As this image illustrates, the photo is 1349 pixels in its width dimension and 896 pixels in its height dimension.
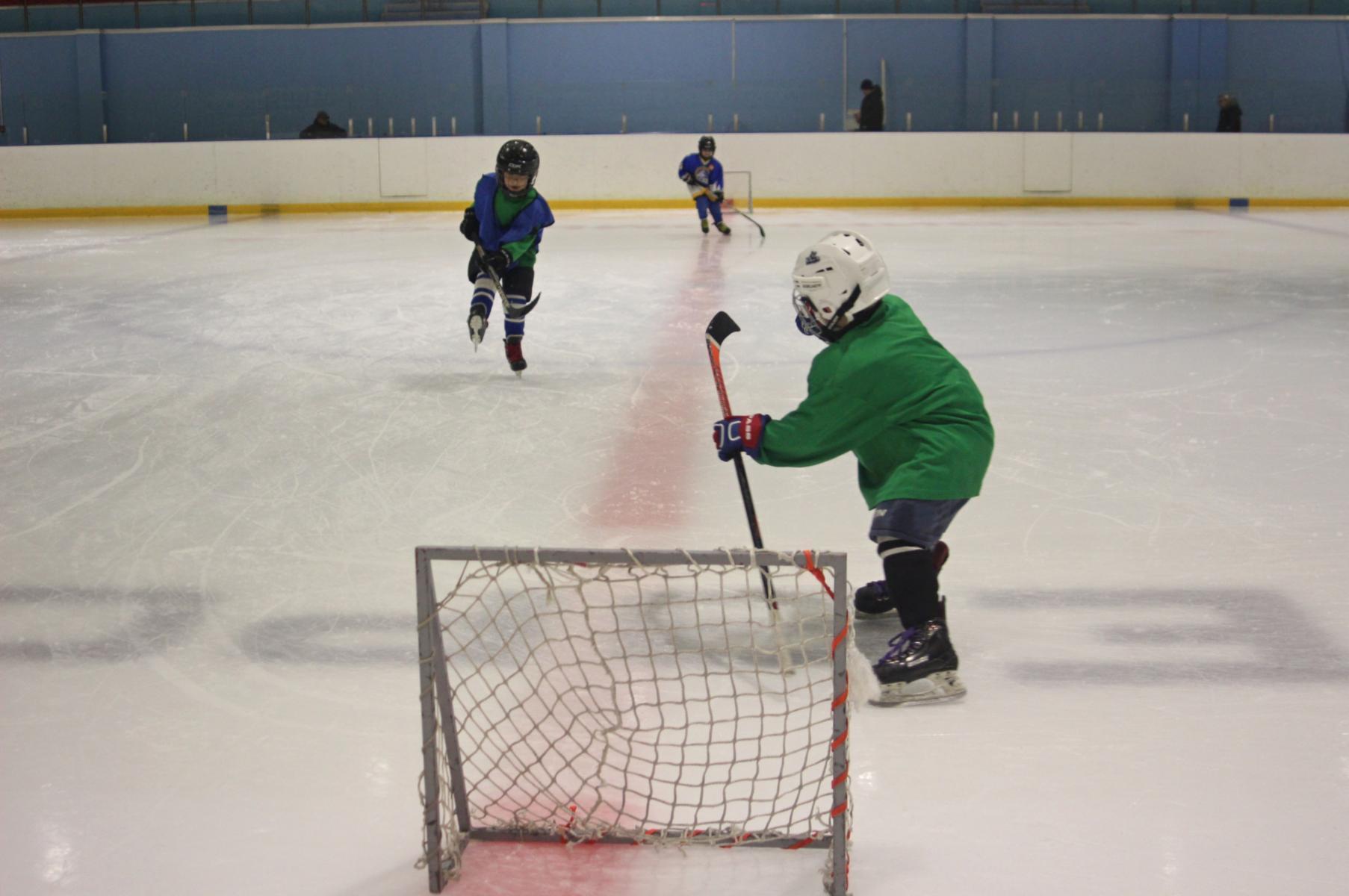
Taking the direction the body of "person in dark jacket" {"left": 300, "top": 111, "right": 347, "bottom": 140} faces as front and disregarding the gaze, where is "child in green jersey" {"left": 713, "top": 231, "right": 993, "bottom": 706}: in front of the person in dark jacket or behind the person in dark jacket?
in front

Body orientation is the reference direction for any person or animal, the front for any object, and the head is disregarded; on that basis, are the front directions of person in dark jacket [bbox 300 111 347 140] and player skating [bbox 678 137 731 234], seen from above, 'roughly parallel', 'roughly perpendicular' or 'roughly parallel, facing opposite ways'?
roughly parallel

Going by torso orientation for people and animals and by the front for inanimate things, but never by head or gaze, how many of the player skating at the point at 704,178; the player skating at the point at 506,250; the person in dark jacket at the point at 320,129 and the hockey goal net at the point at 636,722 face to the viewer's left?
0

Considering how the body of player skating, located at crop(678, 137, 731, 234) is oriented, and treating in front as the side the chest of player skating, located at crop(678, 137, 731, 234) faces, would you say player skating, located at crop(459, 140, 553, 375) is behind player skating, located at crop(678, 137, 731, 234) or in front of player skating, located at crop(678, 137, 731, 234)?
in front

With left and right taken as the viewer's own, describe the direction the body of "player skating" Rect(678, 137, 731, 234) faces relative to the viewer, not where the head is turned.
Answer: facing the viewer

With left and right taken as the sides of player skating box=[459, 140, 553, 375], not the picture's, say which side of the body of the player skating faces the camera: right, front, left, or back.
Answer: front

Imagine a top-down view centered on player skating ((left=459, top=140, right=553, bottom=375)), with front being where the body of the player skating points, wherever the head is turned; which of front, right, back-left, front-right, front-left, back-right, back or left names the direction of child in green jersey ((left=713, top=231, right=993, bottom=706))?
front

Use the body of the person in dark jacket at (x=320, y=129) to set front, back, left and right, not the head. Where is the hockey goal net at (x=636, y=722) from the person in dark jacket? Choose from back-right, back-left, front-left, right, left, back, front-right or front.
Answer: front

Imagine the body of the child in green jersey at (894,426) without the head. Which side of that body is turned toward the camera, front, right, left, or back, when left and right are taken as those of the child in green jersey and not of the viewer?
left

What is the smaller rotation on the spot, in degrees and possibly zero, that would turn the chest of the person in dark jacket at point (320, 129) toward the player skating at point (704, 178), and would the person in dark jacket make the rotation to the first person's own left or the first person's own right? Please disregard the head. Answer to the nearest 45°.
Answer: approximately 45° to the first person's own left
